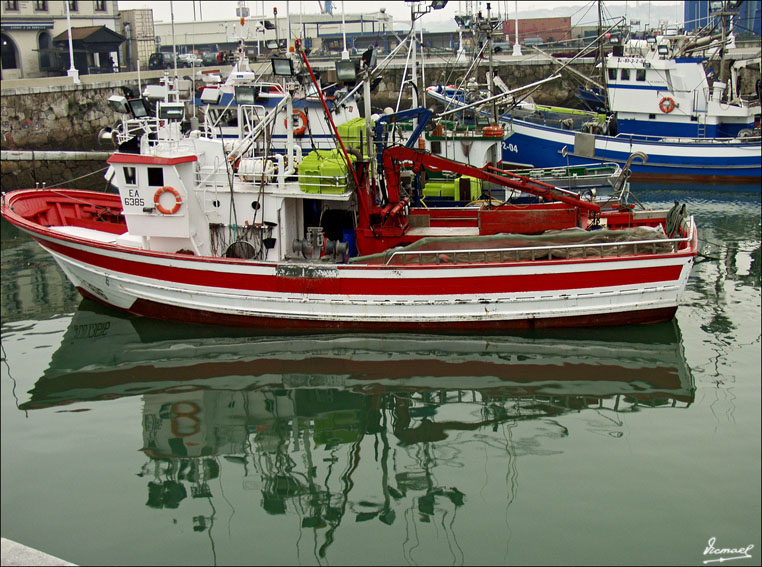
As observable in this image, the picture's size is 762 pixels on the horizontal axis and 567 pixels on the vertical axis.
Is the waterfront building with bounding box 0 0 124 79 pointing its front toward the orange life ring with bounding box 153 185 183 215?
yes

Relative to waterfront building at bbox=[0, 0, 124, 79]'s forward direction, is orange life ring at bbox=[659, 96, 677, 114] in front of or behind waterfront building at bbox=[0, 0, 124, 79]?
in front

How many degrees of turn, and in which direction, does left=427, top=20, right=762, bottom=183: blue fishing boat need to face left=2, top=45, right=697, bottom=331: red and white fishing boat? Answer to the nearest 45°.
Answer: approximately 90° to its left

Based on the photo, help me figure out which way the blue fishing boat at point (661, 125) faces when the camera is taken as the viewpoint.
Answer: facing to the left of the viewer

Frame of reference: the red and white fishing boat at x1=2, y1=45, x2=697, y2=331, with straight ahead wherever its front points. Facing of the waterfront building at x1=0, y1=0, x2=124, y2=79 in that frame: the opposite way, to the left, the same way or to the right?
to the left

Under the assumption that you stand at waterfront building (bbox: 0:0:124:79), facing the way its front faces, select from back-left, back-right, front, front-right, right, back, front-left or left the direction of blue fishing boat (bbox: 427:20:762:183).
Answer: front-left

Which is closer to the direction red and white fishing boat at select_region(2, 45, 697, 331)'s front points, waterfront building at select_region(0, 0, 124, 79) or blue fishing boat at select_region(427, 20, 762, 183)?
the waterfront building

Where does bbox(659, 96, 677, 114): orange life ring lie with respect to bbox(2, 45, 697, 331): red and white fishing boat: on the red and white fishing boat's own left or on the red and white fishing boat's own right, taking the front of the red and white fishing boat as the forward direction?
on the red and white fishing boat's own right

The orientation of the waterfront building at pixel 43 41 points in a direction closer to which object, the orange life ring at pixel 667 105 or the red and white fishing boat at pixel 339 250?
the red and white fishing boat

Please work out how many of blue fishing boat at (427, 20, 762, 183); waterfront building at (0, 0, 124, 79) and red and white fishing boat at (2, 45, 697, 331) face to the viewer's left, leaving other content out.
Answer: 2
